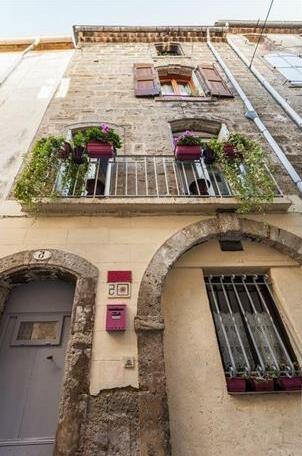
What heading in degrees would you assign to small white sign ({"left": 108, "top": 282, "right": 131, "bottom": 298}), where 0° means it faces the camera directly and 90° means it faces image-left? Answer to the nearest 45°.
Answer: approximately 0°

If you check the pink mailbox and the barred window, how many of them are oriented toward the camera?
2

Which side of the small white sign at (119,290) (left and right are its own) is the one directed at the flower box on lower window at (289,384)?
left

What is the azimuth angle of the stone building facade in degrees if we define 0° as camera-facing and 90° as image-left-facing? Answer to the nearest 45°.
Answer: approximately 0°
